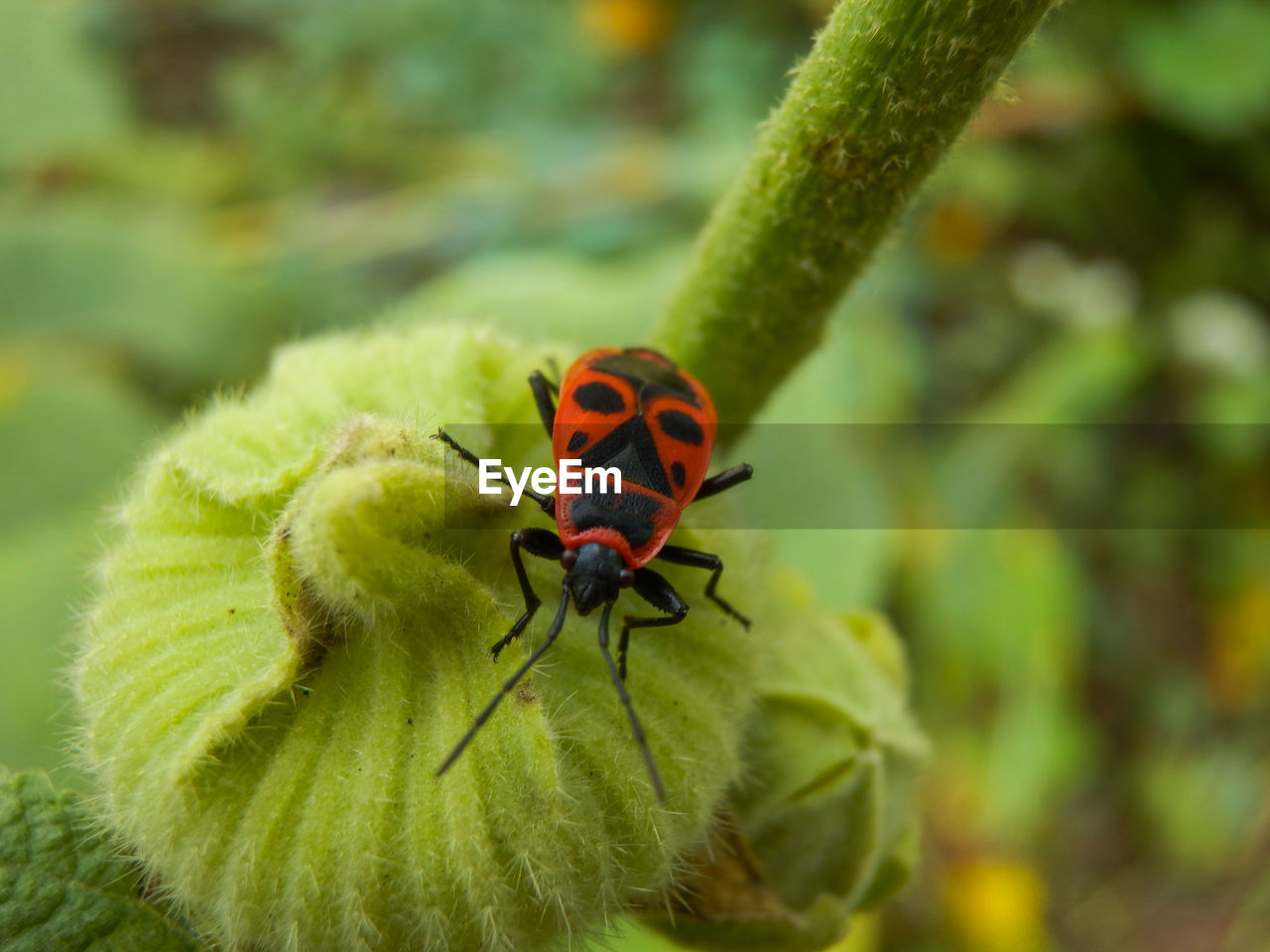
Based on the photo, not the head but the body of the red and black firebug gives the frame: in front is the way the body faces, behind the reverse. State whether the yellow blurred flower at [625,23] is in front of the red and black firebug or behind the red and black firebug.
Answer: behind

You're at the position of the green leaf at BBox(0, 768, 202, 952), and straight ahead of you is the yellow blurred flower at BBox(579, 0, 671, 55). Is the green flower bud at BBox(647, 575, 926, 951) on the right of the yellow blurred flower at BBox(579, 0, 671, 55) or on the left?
right

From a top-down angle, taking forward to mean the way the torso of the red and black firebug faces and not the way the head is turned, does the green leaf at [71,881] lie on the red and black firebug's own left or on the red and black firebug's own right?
on the red and black firebug's own right

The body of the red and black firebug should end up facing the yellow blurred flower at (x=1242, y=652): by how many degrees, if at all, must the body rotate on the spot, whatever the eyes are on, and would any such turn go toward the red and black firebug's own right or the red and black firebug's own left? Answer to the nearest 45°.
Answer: approximately 135° to the red and black firebug's own left
